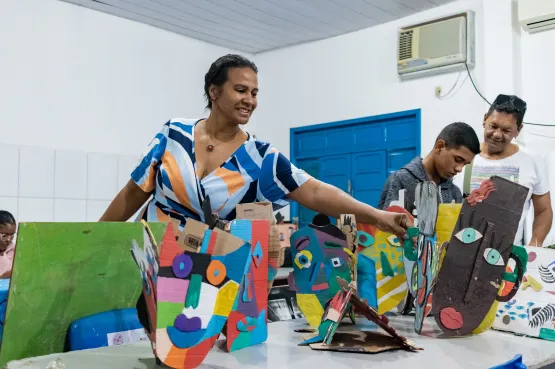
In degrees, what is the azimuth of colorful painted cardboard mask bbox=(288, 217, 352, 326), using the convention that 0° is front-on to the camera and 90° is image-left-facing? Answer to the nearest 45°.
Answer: approximately 0°

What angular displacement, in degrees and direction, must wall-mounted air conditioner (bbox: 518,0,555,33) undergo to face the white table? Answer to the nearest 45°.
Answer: approximately 45° to its left

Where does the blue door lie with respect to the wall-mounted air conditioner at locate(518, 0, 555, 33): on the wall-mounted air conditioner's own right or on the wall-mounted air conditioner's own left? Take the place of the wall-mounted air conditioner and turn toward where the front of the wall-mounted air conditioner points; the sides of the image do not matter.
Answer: on the wall-mounted air conditioner's own right

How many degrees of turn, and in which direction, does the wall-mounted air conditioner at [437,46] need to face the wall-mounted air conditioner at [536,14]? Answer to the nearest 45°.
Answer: approximately 90° to its left

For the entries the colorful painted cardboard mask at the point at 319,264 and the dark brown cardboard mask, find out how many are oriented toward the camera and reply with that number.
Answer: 2

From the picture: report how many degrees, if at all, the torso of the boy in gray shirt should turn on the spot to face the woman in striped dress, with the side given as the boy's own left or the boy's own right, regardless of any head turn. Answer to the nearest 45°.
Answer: approximately 90° to the boy's own right

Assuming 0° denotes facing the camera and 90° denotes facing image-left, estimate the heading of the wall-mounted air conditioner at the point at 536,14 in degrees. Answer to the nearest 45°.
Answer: approximately 45°

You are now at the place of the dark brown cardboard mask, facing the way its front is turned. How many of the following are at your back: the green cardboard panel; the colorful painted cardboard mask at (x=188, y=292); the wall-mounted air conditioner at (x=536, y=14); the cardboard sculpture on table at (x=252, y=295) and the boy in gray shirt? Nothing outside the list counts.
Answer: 2

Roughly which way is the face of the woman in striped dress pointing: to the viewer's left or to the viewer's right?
to the viewer's right

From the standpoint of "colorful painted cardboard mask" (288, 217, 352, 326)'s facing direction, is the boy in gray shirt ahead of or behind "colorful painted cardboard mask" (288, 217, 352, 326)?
behind

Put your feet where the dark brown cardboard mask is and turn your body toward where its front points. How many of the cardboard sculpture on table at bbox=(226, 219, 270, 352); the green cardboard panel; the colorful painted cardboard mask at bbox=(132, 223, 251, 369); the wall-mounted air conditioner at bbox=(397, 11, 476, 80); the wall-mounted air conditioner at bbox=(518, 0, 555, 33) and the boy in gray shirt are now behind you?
3

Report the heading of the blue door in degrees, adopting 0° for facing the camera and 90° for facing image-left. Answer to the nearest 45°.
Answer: approximately 45°
